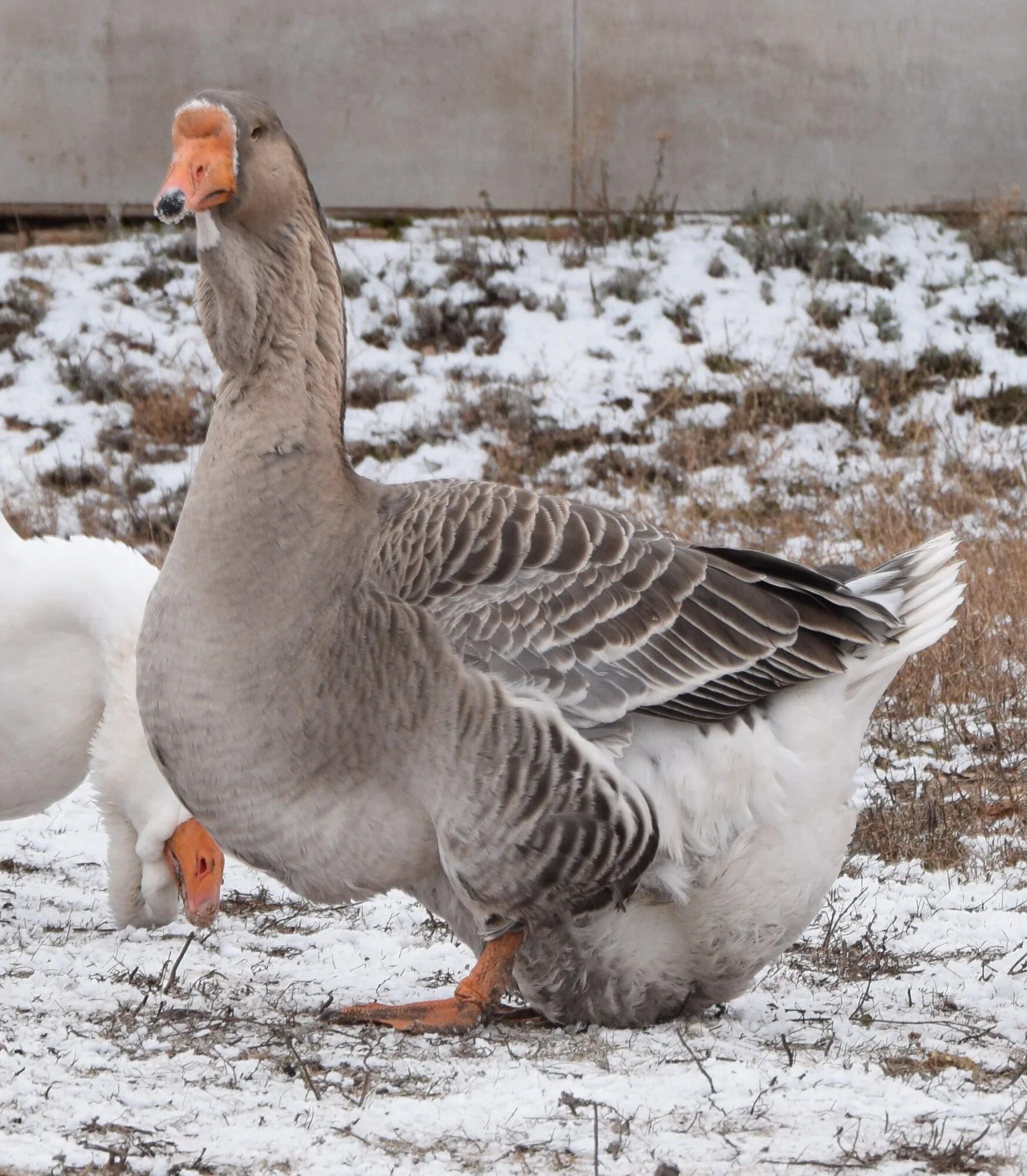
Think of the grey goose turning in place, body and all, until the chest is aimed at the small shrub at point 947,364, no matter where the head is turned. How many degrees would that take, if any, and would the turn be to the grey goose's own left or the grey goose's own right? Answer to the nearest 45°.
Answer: approximately 90° to the grey goose's own right

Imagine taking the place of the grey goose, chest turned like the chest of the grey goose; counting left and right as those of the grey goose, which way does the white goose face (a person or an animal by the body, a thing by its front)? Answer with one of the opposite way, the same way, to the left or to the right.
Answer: the opposite way

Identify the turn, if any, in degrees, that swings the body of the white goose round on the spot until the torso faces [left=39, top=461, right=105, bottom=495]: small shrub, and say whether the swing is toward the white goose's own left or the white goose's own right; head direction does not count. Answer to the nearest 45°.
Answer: approximately 90° to the white goose's own left

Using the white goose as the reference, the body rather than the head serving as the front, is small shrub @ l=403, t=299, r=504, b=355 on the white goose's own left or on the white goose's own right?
on the white goose's own left

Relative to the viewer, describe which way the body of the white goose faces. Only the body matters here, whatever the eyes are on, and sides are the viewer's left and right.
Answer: facing to the right of the viewer

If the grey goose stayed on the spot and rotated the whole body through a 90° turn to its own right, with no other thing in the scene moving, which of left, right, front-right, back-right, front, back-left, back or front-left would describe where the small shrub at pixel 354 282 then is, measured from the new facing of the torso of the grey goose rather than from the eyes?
front

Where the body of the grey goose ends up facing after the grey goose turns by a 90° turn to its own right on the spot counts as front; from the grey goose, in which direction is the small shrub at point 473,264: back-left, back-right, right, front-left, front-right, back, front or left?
front

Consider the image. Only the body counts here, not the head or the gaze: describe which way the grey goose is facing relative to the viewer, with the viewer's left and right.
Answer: facing to the left of the viewer

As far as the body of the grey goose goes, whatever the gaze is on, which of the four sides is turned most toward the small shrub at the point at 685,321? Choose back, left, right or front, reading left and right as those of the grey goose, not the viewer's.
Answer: right

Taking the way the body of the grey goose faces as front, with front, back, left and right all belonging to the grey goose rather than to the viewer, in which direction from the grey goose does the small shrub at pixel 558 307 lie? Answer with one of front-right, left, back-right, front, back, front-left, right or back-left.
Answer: right

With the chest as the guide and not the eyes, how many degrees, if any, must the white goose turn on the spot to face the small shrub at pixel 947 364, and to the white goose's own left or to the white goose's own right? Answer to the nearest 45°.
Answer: approximately 45° to the white goose's own left

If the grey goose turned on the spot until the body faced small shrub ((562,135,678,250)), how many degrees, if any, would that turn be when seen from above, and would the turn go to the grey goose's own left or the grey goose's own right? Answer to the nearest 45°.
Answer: approximately 90° to the grey goose's own right
